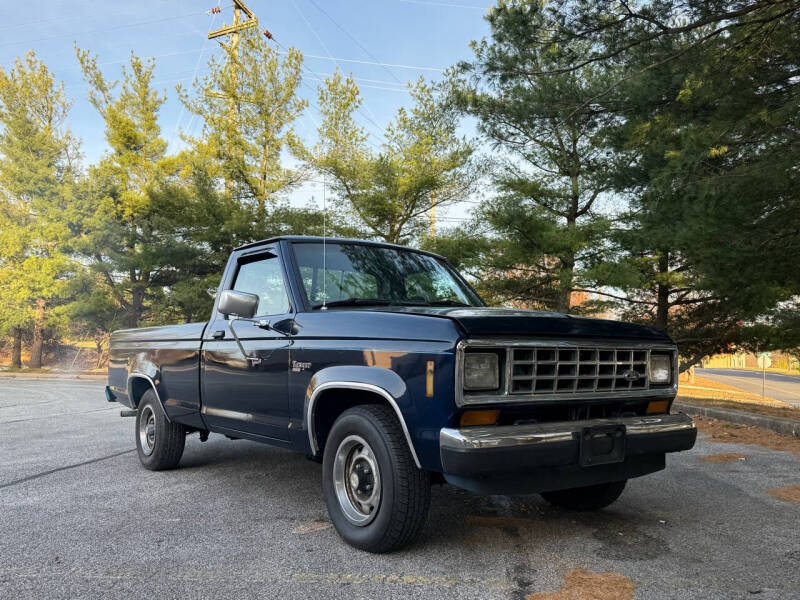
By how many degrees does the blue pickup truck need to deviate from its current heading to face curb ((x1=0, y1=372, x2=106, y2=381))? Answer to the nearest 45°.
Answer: approximately 180°

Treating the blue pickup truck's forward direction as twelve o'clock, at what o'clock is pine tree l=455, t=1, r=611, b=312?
The pine tree is roughly at 8 o'clock from the blue pickup truck.

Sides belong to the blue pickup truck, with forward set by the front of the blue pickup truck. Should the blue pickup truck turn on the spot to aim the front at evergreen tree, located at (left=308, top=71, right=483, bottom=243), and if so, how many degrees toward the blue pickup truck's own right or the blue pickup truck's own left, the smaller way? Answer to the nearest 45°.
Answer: approximately 135° to the blue pickup truck's own left

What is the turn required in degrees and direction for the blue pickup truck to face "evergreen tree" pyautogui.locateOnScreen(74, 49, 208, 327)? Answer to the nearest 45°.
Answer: approximately 180°

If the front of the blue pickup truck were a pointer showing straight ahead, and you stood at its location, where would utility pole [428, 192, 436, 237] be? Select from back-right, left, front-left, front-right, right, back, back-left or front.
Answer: back-left

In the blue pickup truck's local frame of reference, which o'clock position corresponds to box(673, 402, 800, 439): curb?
The curb is roughly at 9 o'clock from the blue pickup truck.

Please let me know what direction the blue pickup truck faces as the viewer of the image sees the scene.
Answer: facing the viewer and to the right of the viewer

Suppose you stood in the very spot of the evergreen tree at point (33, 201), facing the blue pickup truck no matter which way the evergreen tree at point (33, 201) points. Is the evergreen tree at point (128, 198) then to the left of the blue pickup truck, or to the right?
left

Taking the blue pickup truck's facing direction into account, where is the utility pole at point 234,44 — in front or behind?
behind
